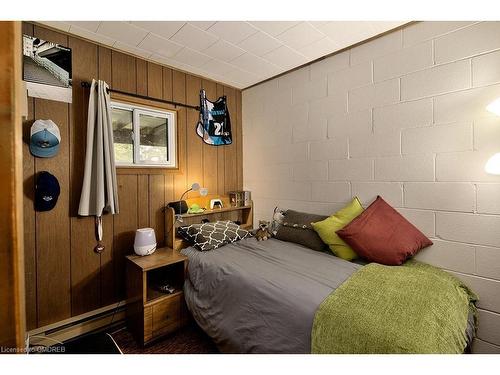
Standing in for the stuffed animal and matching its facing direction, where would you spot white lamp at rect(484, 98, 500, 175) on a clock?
The white lamp is roughly at 10 o'clock from the stuffed animal.

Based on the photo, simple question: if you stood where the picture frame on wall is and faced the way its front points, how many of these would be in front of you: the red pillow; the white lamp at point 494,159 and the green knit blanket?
3

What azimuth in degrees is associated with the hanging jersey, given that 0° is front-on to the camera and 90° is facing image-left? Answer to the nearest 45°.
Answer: approximately 315°
